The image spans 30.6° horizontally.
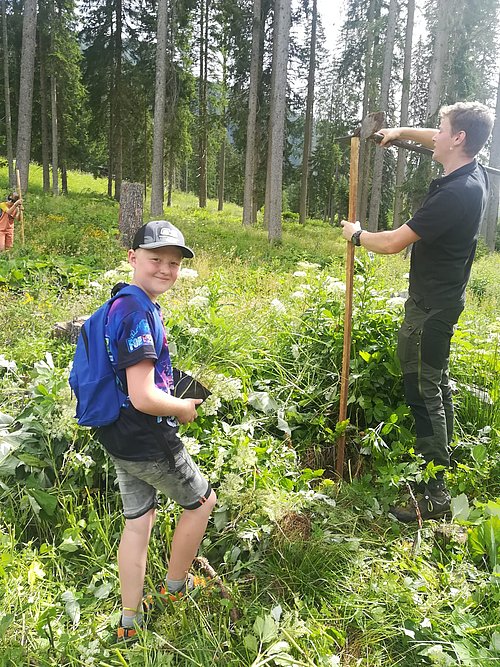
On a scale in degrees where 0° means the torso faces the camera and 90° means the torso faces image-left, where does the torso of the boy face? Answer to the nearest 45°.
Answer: approximately 270°

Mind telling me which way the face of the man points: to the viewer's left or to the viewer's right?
to the viewer's left

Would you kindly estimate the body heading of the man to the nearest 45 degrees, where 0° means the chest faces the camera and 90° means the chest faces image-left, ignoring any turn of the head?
approximately 90°

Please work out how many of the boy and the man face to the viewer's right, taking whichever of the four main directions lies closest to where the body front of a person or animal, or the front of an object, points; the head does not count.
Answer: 1

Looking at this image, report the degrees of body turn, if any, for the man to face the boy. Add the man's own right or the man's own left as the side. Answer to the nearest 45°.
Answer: approximately 45° to the man's own left

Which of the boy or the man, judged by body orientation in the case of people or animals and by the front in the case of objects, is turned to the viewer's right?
the boy

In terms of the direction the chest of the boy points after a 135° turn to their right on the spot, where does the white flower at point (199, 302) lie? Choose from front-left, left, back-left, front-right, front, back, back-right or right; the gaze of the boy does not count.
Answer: back-right

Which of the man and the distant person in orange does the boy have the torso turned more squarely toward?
the man
